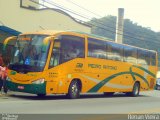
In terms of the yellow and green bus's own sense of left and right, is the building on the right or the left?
on its right

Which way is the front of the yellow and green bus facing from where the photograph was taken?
facing the viewer and to the left of the viewer
